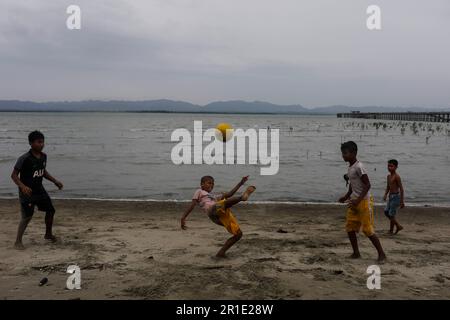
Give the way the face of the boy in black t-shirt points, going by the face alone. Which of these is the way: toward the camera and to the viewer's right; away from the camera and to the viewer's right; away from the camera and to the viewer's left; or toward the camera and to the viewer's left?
toward the camera and to the viewer's right

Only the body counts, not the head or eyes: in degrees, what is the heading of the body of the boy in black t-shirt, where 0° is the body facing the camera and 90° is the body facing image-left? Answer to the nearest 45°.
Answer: approximately 315°

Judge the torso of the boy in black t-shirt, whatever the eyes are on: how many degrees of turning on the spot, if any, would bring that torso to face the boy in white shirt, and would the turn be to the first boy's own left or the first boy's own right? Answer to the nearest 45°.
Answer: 0° — they already face them
